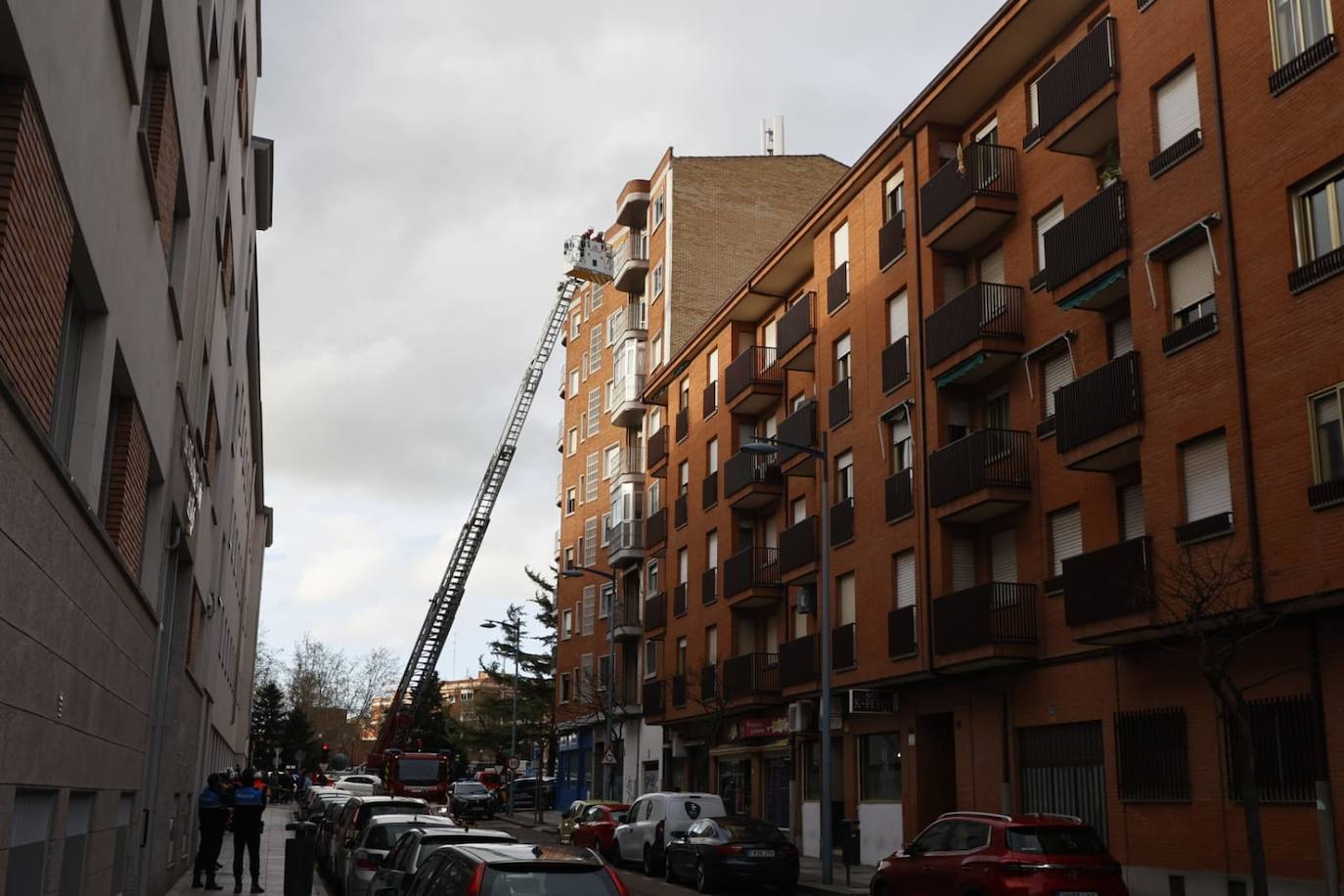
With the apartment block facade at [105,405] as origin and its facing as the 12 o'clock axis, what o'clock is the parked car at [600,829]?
The parked car is roughly at 10 o'clock from the apartment block facade.

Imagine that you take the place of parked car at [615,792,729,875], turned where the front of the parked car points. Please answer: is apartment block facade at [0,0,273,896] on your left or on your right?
on your left

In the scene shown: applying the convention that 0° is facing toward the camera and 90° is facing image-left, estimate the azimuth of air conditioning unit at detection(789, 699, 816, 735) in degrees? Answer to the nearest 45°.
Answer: approximately 45°

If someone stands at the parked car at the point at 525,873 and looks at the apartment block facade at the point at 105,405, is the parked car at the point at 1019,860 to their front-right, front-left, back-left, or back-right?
back-right

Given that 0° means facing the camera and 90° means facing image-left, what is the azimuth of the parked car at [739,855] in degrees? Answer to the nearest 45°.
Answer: approximately 135°

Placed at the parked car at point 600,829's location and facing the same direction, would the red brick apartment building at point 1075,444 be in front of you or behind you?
behind

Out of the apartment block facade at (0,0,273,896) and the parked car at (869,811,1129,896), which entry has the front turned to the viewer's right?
the apartment block facade

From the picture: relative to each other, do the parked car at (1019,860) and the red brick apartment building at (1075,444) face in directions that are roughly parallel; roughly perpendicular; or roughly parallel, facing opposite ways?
roughly perpendicular

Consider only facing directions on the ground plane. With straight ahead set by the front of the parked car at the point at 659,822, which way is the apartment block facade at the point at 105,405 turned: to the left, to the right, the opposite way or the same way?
to the right

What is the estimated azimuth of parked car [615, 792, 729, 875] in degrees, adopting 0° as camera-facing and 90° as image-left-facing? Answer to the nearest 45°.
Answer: approximately 135°

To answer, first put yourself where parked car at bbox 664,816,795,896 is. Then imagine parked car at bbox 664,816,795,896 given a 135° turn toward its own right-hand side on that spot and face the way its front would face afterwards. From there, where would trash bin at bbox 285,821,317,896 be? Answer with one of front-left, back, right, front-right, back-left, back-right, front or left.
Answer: back-right

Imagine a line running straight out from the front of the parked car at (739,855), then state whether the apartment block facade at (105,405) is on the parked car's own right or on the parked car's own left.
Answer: on the parked car's own left

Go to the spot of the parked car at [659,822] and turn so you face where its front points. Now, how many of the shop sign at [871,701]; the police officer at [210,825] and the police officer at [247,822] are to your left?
2

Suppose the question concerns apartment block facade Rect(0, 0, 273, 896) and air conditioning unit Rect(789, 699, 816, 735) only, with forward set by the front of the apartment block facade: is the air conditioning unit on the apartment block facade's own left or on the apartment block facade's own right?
on the apartment block facade's own left
